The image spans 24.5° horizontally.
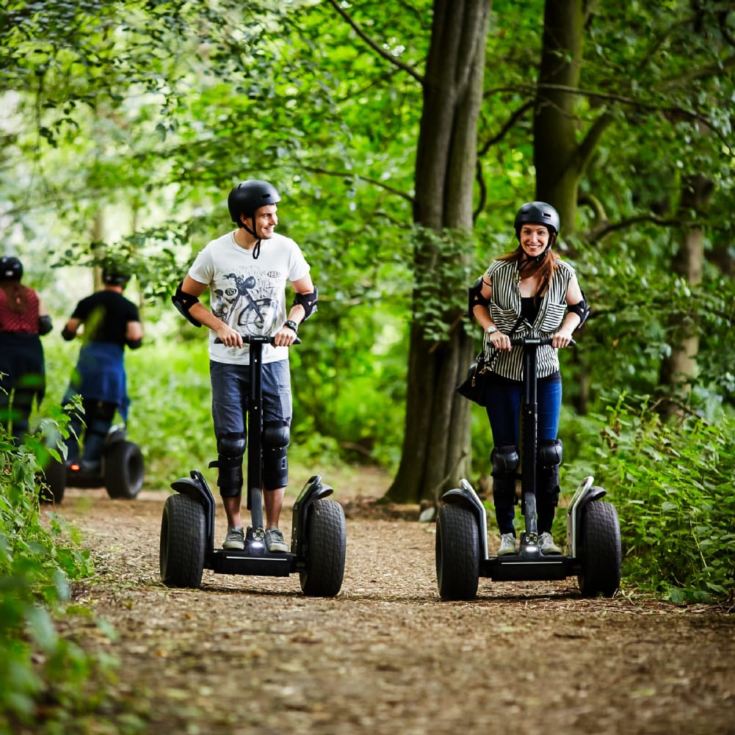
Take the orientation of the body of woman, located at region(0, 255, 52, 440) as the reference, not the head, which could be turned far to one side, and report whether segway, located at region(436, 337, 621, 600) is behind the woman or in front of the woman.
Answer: behind

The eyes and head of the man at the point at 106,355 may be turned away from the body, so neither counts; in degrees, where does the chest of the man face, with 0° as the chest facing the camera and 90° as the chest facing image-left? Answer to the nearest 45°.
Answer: approximately 180°

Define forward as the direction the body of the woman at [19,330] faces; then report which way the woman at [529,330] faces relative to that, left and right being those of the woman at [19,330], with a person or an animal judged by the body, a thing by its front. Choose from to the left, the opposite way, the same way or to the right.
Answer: the opposite way

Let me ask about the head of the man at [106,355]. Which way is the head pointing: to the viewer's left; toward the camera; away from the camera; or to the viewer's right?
away from the camera

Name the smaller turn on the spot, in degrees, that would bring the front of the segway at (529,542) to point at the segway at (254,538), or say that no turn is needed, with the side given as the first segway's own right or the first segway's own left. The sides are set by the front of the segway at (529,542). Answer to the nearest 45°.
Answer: approximately 90° to the first segway's own right

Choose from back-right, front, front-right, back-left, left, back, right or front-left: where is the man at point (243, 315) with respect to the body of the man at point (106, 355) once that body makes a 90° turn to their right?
right
